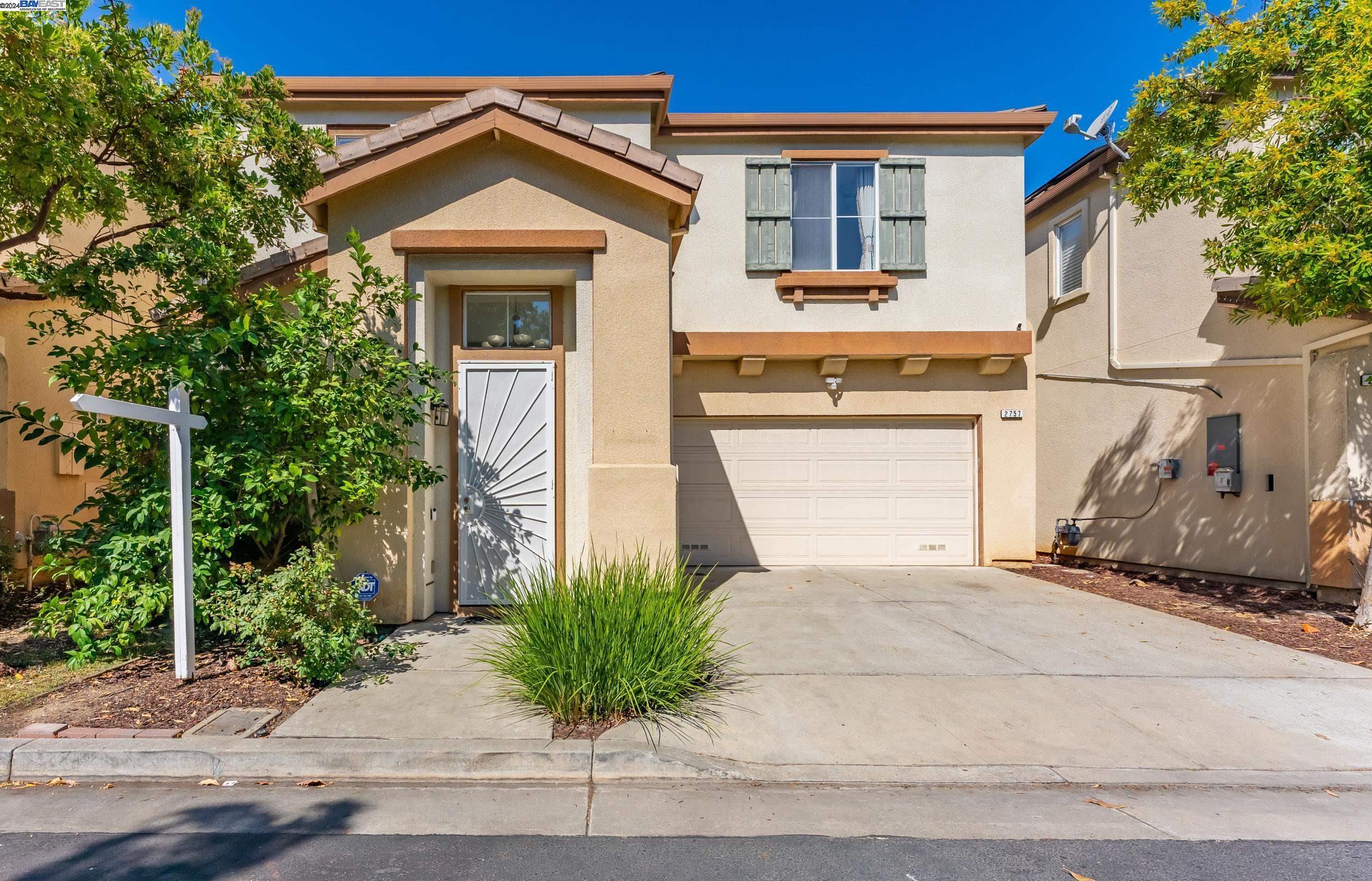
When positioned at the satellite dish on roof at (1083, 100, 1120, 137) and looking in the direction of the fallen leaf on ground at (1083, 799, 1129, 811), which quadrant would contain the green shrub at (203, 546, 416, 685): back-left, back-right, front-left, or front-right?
front-right

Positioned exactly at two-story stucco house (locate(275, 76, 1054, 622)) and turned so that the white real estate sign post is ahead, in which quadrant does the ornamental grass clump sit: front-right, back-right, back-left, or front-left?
front-left

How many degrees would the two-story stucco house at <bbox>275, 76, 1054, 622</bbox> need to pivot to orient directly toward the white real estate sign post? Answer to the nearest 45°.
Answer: approximately 45° to its right

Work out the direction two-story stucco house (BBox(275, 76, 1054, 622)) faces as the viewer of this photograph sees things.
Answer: facing the viewer

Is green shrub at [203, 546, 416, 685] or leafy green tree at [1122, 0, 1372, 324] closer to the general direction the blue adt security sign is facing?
the green shrub

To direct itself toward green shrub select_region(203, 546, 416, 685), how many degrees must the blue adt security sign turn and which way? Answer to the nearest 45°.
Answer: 0° — it already faces it

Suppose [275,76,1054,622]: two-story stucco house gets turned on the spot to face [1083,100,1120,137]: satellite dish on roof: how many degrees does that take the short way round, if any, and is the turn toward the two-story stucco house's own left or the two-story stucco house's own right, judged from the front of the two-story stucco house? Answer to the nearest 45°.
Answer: approximately 90° to the two-story stucco house's own left

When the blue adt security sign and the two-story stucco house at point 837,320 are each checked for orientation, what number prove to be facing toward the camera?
2

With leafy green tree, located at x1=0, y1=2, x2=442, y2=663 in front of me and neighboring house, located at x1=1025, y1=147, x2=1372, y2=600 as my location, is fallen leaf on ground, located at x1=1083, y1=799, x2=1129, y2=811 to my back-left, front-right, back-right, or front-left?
front-left

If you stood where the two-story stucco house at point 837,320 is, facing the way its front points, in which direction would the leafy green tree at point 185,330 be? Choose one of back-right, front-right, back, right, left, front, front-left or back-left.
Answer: front-right

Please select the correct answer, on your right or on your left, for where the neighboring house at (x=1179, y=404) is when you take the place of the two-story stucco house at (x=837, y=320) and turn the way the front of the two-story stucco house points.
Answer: on your left

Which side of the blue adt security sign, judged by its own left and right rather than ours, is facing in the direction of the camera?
front

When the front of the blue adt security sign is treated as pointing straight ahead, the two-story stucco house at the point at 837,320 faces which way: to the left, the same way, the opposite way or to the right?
the same way

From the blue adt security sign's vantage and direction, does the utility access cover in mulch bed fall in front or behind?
in front
